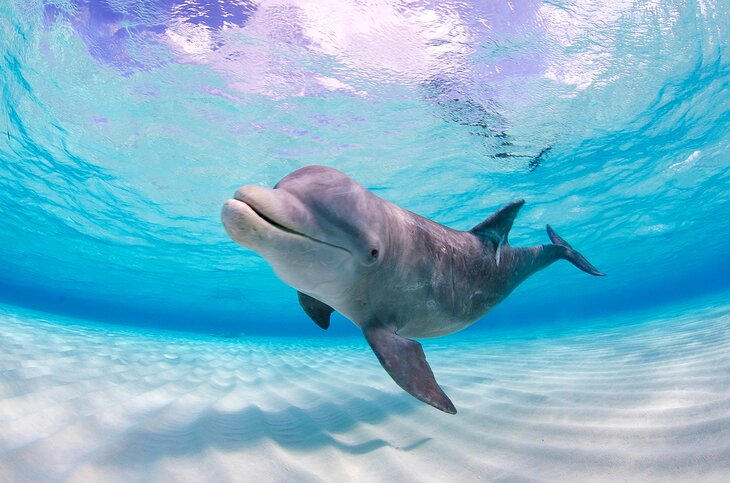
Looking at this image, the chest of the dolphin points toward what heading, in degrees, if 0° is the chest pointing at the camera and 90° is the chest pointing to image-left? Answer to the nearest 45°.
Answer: approximately 45°
